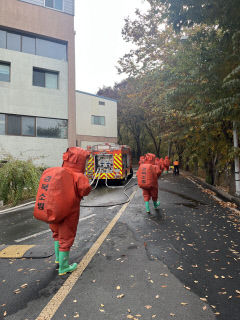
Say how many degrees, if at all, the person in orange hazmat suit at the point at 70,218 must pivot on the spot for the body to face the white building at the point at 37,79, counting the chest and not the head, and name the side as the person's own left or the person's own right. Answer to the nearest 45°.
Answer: approximately 45° to the person's own left

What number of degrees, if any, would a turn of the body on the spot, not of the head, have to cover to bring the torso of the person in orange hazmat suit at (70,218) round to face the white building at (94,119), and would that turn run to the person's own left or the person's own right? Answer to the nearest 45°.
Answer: approximately 45° to the person's own left

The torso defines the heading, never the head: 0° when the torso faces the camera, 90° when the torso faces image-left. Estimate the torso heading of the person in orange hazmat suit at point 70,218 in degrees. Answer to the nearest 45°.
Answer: approximately 225°

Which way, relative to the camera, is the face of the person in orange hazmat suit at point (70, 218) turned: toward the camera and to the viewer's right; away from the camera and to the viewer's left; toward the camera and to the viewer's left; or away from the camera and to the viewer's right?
away from the camera and to the viewer's right

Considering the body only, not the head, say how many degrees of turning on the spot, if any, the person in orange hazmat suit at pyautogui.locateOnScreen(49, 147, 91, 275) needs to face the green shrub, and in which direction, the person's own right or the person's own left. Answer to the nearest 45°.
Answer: approximately 45° to the person's own left
